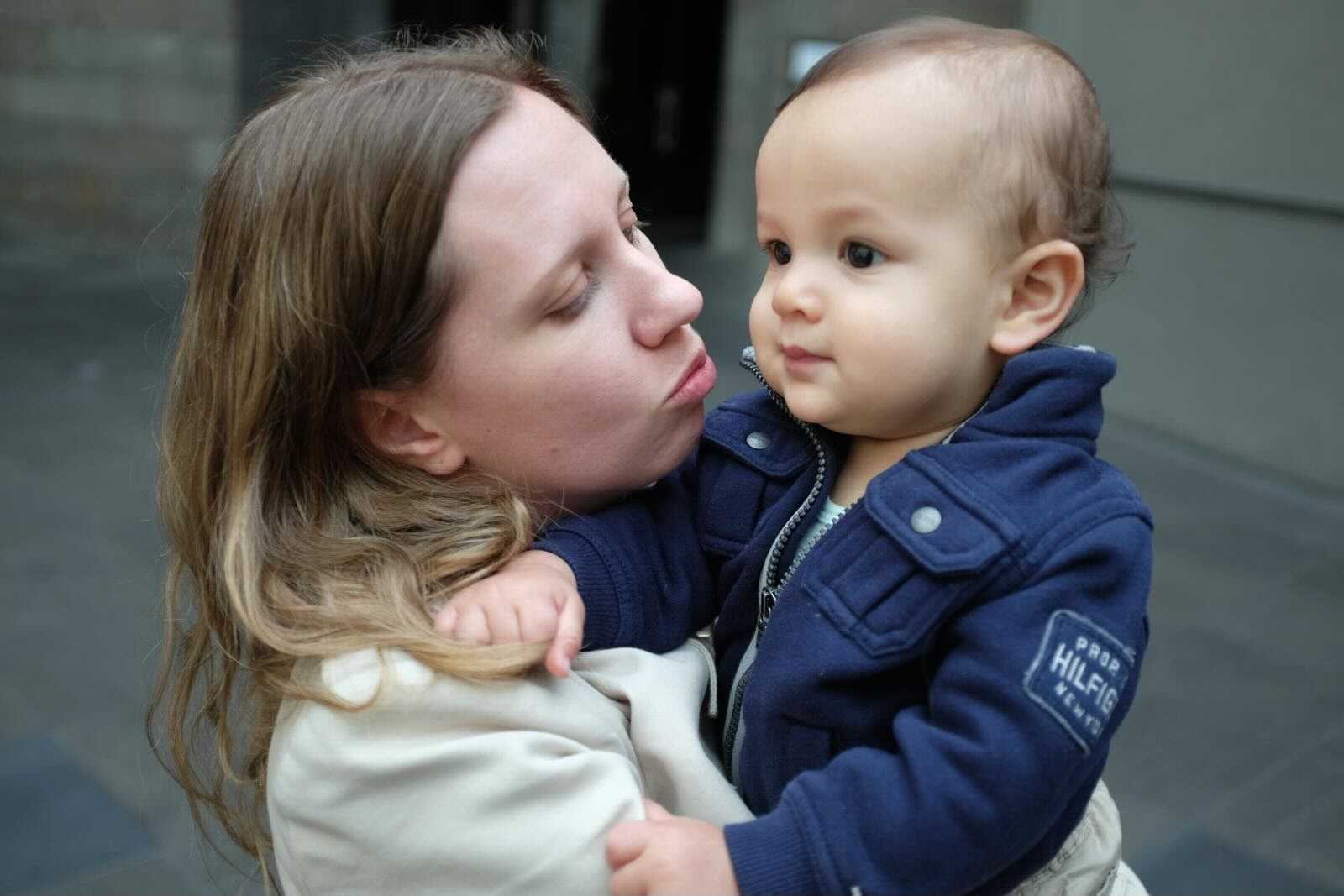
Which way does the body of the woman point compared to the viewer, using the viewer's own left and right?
facing to the right of the viewer

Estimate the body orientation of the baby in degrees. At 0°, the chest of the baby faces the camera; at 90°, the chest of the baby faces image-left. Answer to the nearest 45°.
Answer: approximately 45°
